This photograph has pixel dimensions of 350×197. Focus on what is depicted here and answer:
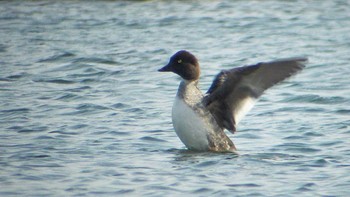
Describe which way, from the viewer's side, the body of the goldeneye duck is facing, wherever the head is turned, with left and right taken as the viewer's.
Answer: facing to the left of the viewer
